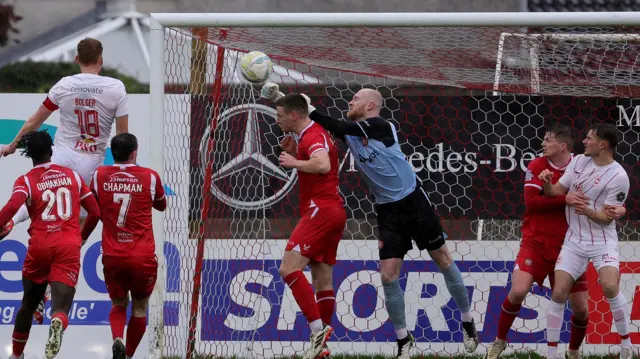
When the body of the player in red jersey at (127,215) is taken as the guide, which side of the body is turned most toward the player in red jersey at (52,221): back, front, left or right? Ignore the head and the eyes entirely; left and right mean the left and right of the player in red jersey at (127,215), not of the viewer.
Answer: left

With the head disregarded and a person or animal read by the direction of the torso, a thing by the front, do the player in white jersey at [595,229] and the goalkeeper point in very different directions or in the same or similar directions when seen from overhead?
same or similar directions

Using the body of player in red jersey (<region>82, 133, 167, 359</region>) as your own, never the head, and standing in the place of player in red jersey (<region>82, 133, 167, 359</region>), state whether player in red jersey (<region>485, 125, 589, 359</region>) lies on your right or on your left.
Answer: on your right

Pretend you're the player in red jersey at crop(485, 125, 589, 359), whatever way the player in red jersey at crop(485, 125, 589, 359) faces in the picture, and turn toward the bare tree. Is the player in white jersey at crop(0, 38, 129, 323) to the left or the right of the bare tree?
left

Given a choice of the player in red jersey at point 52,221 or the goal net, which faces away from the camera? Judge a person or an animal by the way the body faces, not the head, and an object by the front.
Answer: the player in red jersey

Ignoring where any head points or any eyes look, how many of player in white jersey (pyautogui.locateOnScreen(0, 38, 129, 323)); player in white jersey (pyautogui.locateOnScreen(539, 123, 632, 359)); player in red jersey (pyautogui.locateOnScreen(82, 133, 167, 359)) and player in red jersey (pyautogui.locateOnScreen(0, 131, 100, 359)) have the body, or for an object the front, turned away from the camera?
3

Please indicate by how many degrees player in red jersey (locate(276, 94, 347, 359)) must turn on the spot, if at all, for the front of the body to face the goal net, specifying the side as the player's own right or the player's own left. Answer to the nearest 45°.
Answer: approximately 135° to the player's own right

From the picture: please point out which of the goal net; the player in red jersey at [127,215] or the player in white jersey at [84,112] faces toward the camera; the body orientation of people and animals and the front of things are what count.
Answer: the goal net

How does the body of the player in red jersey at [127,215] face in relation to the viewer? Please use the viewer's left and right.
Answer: facing away from the viewer

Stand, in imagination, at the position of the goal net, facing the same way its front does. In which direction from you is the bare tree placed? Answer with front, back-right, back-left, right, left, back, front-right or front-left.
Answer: back-right

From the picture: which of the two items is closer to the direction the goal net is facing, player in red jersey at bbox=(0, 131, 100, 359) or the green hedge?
the player in red jersey

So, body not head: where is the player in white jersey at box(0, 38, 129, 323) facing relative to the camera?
away from the camera

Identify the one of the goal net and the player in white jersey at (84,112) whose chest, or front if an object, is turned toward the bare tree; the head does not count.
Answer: the player in white jersey

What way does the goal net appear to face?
toward the camera

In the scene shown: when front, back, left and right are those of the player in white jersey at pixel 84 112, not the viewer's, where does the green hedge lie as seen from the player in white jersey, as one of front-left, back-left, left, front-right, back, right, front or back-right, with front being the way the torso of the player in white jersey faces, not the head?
front

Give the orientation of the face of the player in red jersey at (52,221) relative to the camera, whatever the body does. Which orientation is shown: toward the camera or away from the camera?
away from the camera
